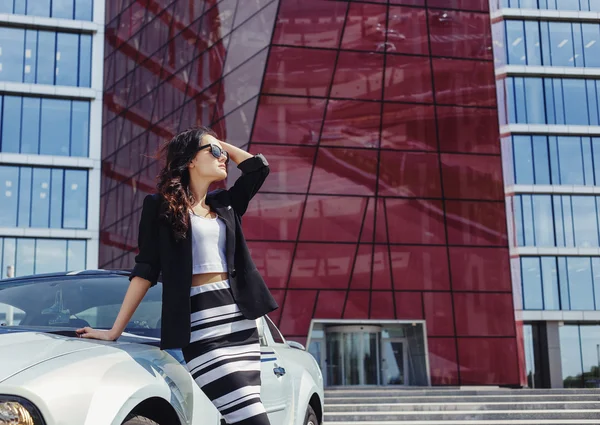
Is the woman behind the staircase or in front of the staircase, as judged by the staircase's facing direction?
in front

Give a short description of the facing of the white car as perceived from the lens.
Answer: facing the viewer and to the left of the viewer

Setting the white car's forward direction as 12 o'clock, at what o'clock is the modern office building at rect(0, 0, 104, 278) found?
The modern office building is roughly at 4 o'clock from the white car.

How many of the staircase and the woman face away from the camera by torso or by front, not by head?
0

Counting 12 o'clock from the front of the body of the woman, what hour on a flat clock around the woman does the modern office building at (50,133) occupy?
The modern office building is roughly at 7 o'clock from the woman.

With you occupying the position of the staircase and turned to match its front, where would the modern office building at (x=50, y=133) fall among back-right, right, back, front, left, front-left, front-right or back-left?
back-right

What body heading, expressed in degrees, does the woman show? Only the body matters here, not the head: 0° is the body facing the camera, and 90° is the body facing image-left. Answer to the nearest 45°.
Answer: approximately 315°

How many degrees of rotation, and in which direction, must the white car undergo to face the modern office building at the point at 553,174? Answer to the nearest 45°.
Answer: approximately 180°

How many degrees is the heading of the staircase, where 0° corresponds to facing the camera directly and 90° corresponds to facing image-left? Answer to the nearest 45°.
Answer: approximately 0°

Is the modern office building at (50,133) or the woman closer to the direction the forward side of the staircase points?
the woman
